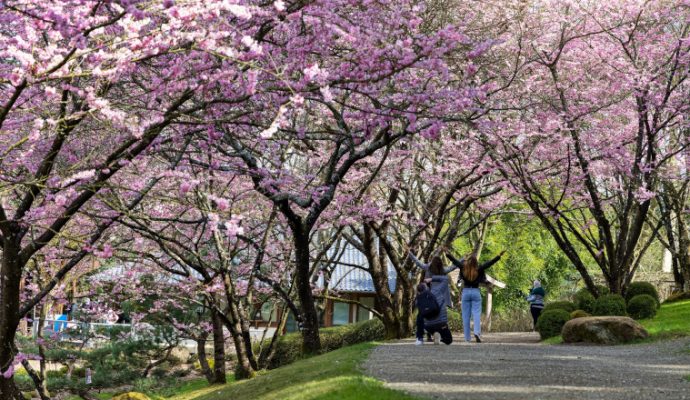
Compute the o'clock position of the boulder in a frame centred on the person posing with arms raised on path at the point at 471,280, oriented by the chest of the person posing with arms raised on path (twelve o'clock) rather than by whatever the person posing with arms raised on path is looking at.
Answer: The boulder is roughly at 2 o'clock from the person posing with arms raised on path.

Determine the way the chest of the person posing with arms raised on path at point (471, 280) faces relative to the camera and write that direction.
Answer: away from the camera

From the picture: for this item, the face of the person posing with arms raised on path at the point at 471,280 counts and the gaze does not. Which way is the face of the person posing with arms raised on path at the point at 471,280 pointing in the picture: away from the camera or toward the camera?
away from the camera

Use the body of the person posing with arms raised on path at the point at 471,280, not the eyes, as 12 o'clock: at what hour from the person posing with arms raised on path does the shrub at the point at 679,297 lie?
The shrub is roughly at 1 o'clock from the person posing with arms raised on path.

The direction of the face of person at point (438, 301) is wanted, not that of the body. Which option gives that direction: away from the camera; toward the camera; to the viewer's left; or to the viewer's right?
away from the camera

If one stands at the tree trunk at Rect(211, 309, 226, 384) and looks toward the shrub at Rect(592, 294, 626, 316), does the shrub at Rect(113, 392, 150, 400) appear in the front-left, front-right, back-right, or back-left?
back-right

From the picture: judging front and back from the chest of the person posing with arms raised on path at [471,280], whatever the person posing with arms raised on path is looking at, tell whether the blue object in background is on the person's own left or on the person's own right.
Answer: on the person's own left

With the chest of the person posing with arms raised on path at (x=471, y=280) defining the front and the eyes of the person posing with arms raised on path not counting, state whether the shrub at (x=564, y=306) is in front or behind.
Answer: in front

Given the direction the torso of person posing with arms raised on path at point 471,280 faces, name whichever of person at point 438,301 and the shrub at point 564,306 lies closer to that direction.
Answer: the shrub

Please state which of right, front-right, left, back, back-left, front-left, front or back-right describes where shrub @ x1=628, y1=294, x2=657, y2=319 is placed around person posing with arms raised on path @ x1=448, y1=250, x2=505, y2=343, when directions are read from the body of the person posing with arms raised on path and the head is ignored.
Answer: front-right

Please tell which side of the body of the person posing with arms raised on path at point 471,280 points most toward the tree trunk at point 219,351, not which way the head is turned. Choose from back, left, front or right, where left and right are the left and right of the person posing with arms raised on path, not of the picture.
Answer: left

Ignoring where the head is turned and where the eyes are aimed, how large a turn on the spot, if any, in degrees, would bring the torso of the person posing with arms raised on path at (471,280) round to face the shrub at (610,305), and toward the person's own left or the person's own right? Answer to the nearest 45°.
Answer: approximately 45° to the person's own right
